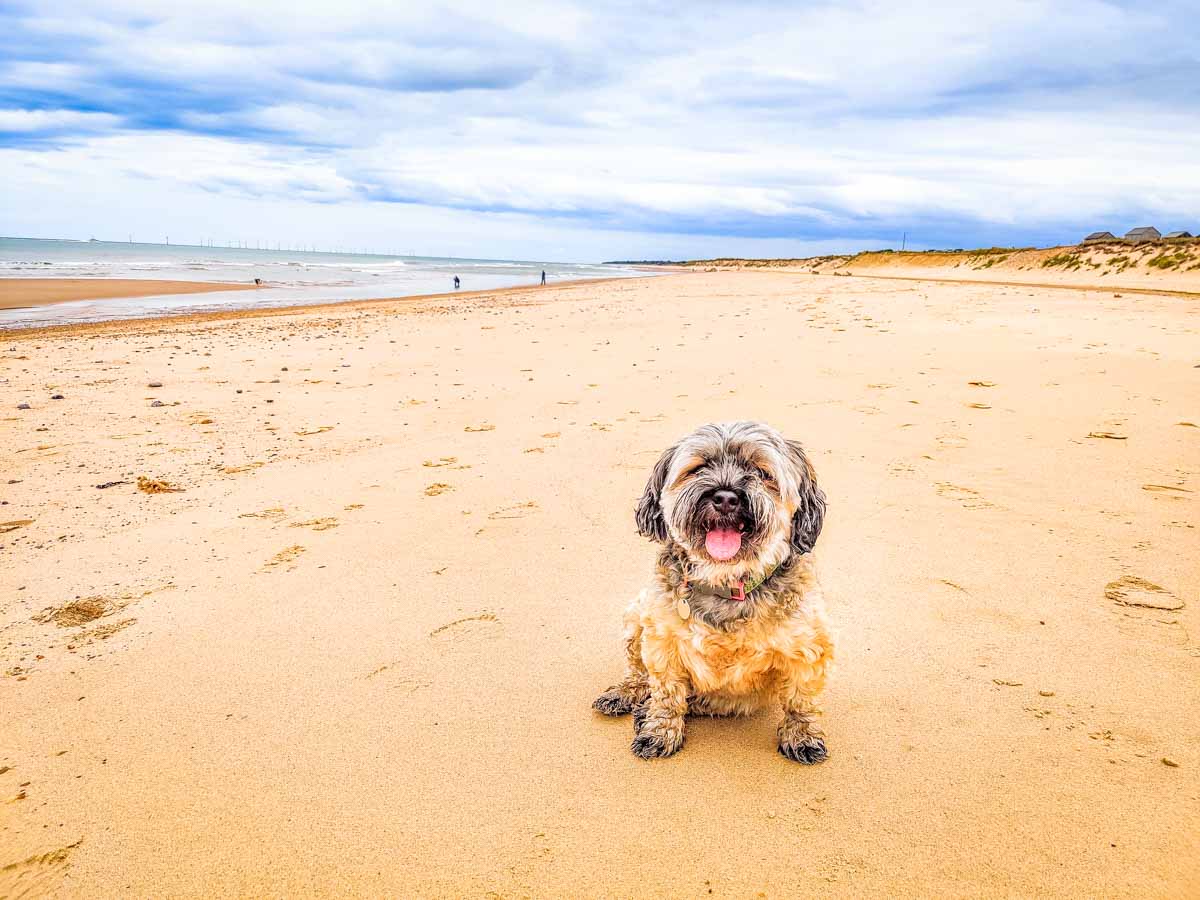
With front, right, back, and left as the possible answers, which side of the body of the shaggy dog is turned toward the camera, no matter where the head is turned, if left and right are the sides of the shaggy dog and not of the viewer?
front
